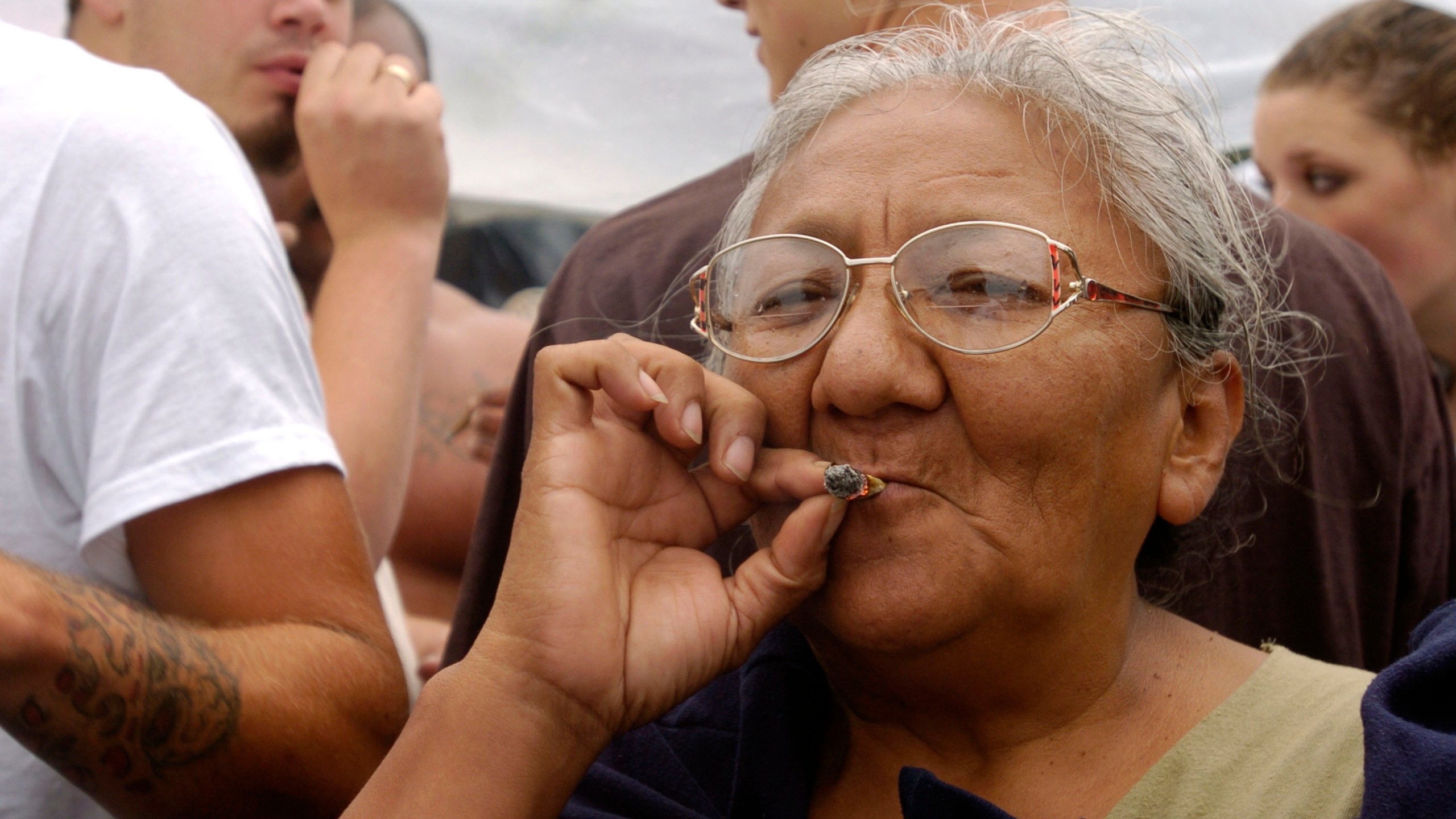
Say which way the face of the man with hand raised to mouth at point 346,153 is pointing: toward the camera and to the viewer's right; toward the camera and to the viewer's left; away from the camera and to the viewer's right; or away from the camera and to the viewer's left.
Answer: toward the camera and to the viewer's right

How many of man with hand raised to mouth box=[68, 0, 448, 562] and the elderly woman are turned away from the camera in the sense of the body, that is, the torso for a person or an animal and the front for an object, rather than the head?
0

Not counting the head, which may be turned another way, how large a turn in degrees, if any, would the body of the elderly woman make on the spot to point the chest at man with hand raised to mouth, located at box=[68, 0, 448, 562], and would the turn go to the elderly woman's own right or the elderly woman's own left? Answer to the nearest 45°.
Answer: approximately 90° to the elderly woman's own right

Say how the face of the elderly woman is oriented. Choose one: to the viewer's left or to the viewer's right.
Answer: to the viewer's left

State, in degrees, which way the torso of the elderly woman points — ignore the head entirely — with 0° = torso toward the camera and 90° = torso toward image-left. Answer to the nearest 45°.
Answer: approximately 45°

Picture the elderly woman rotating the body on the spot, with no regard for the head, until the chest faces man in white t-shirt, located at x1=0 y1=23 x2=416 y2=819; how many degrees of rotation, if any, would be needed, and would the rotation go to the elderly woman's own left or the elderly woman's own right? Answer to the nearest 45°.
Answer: approximately 45° to the elderly woman's own right

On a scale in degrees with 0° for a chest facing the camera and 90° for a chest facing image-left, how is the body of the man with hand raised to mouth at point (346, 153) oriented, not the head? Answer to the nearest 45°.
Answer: approximately 315°
